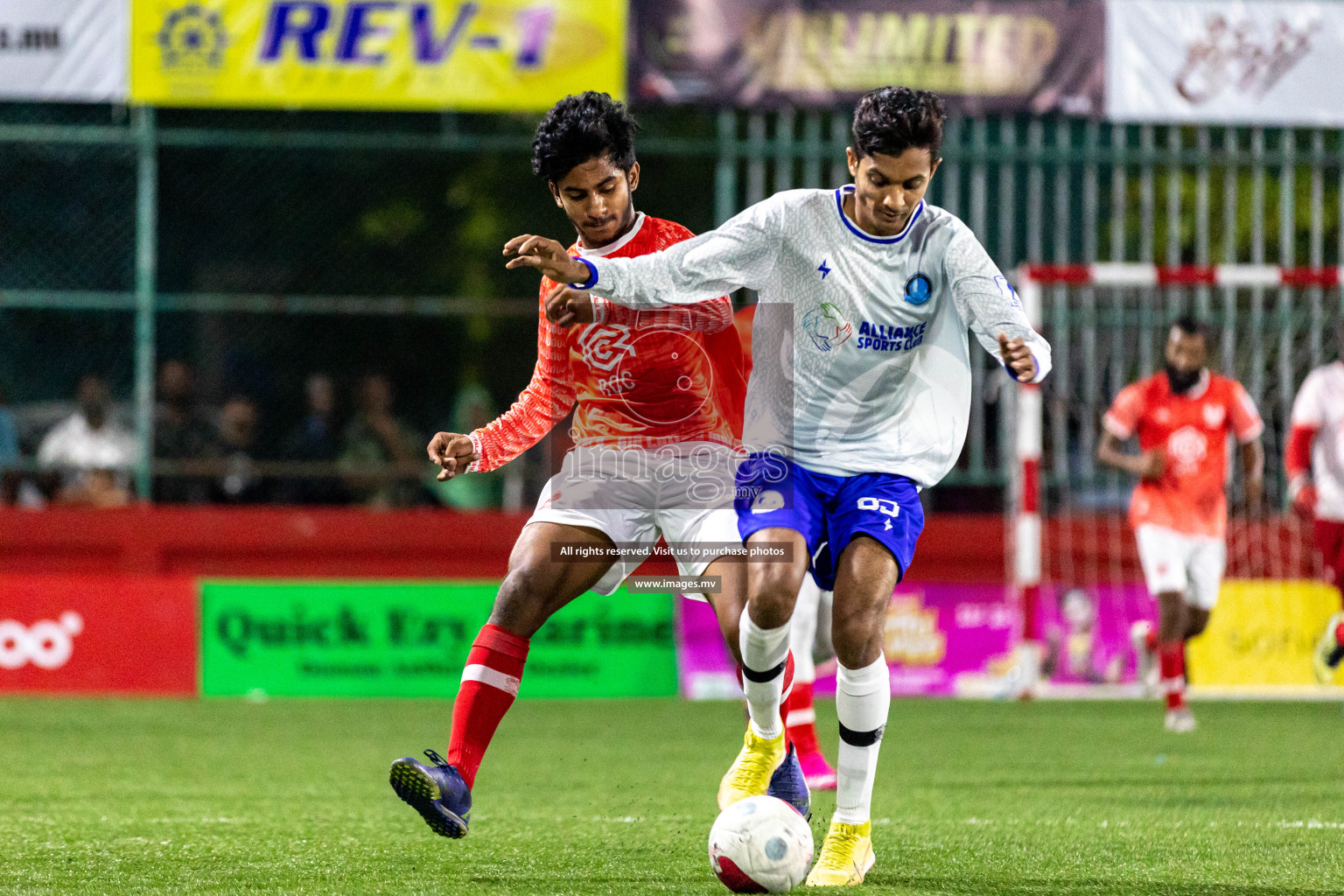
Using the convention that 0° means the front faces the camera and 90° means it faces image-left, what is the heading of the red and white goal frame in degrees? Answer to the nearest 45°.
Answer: approximately 0°

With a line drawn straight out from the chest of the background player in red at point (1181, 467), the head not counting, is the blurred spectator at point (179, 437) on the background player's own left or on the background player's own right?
on the background player's own right

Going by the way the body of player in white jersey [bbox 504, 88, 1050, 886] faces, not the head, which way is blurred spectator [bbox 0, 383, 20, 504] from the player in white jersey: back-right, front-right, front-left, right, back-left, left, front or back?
back-right

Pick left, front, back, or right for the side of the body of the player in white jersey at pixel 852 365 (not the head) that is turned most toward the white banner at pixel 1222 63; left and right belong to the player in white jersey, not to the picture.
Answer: back

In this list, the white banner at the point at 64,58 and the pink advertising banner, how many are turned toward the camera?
2

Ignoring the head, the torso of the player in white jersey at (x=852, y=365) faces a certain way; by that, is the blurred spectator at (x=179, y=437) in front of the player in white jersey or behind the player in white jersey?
behind

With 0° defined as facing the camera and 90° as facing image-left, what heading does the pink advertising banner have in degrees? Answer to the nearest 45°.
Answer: approximately 0°

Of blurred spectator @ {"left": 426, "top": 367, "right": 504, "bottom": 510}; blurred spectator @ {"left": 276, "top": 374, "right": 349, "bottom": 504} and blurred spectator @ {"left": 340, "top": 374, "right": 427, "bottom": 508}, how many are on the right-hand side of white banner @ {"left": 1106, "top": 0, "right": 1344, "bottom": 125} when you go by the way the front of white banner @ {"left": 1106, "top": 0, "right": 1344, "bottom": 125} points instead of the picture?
3

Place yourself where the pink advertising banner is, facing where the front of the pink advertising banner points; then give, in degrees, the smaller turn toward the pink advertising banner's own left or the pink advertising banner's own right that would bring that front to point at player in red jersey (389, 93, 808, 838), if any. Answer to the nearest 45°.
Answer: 0° — it already faces them
